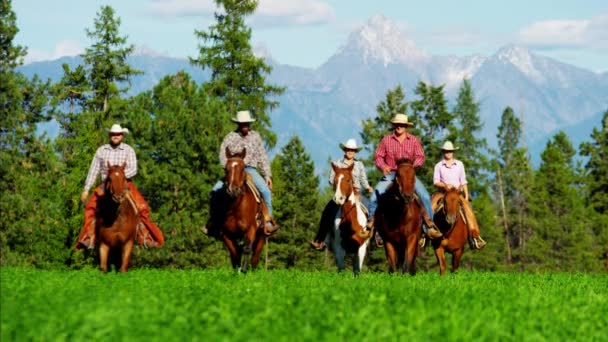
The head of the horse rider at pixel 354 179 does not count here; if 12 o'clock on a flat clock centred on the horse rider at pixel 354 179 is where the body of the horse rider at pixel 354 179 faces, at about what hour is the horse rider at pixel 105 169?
the horse rider at pixel 105 169 is roughly at 2 o'clock from the horse rider at pixel 354 179.

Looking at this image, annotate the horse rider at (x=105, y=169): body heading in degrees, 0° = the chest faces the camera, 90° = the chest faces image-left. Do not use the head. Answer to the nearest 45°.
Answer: approximately 0°

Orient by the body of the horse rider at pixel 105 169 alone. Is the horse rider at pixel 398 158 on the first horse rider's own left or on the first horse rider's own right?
on the first horse rider's own left

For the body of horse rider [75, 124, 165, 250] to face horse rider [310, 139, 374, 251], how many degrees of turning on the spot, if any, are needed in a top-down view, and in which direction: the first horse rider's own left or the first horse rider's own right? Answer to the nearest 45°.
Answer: approximately 90° to the first horse rider's own left

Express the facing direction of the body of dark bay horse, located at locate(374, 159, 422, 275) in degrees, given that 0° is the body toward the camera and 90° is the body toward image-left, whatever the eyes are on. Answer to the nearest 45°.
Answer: approximately 0°
